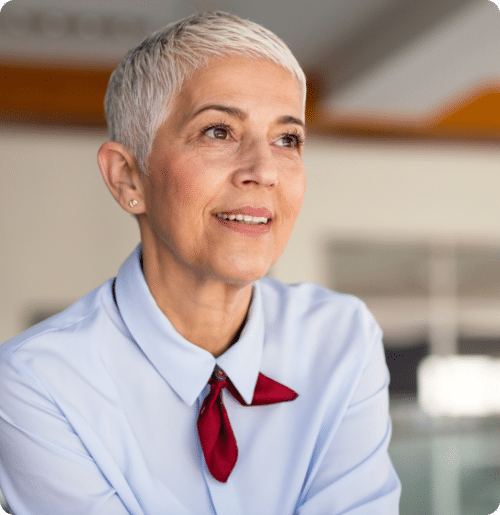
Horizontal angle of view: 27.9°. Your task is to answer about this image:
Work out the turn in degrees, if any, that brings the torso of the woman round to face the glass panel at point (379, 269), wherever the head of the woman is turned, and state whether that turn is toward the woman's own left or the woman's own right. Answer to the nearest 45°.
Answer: approximately 135° to the woman's own left

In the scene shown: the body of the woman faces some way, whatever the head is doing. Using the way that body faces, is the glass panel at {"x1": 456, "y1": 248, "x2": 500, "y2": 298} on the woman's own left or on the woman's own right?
on the woman's own left

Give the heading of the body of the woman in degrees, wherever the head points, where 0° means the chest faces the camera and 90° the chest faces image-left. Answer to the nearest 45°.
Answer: approximately 315°
